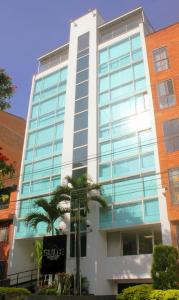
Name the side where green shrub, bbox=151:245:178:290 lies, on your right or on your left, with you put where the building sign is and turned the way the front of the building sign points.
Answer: on your left

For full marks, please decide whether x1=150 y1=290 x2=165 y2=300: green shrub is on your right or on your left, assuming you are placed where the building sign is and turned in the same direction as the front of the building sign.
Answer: on your left

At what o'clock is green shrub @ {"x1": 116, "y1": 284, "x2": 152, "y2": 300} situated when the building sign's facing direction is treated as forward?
The green shrub is roughly at 10 o'clock from the building sign.

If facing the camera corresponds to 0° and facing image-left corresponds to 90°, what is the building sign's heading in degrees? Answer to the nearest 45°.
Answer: approximately 0°

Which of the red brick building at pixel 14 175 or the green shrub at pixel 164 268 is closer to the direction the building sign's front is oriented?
the green shrub
